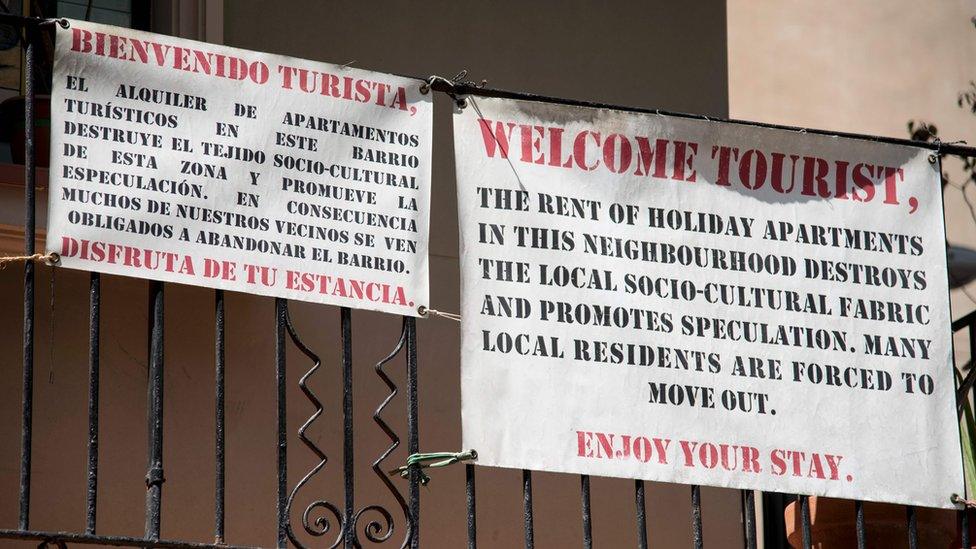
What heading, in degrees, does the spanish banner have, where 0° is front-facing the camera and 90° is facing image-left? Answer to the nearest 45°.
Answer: approximately 0°
